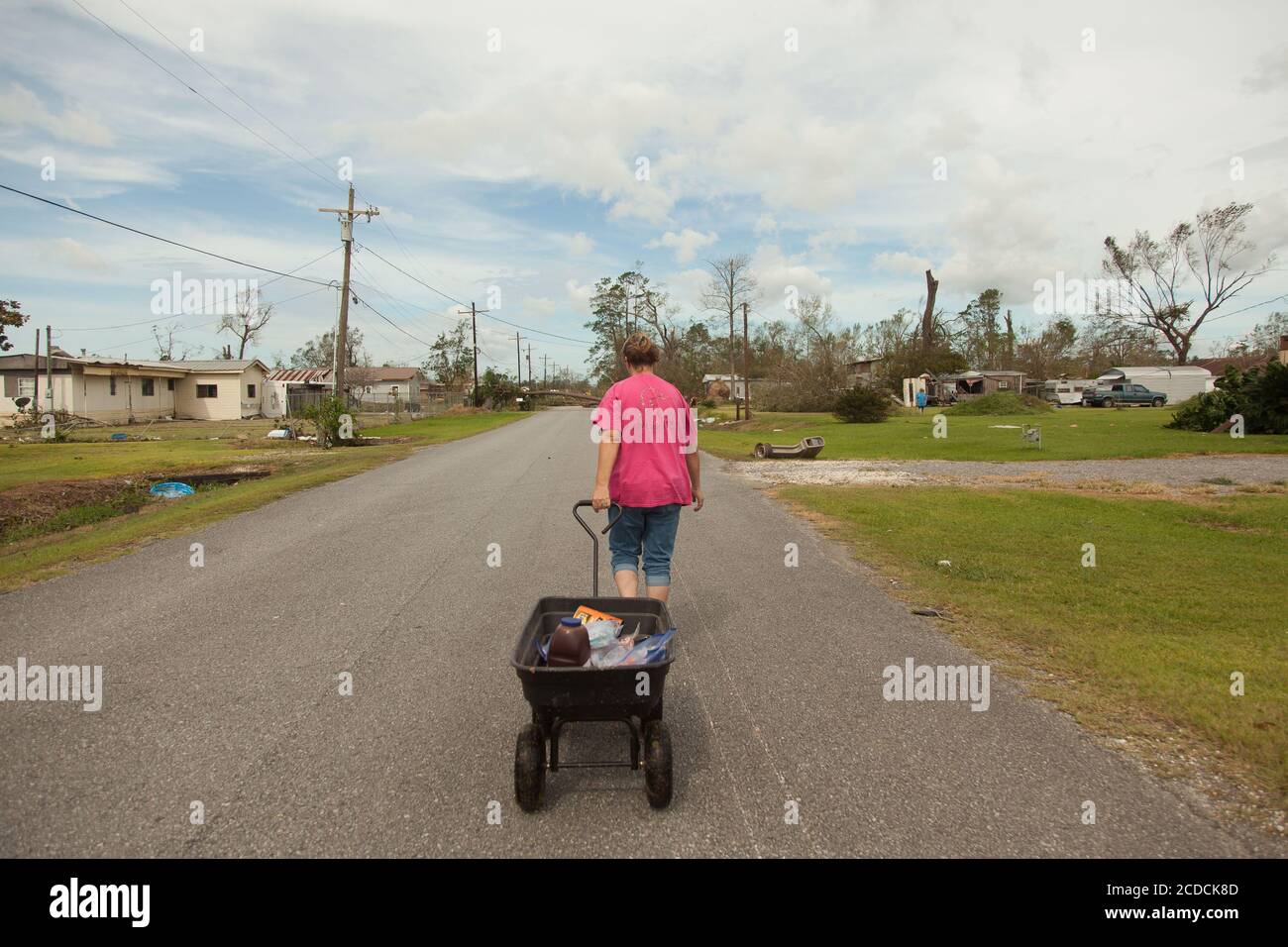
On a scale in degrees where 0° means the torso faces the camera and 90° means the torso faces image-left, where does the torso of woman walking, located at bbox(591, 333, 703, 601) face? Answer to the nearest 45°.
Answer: approximately 180°

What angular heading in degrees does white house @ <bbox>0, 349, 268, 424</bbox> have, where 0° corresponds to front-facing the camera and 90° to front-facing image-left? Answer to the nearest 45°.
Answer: approximately 315°

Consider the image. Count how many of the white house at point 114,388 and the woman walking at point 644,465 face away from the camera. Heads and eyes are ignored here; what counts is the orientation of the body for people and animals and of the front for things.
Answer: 1

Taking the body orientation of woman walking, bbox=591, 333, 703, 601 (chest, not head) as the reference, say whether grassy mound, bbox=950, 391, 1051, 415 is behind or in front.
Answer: in front

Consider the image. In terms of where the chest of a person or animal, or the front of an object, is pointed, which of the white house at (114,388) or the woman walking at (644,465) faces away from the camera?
the woman walking

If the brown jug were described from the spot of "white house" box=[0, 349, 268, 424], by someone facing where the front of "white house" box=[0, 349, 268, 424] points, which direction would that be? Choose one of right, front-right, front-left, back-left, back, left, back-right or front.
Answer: front-right

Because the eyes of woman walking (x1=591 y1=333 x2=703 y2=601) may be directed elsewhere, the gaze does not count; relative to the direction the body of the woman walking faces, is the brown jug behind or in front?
behind

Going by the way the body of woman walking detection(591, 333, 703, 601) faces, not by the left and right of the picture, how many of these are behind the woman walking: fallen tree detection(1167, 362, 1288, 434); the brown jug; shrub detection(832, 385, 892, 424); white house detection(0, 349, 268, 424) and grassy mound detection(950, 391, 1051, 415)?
1
